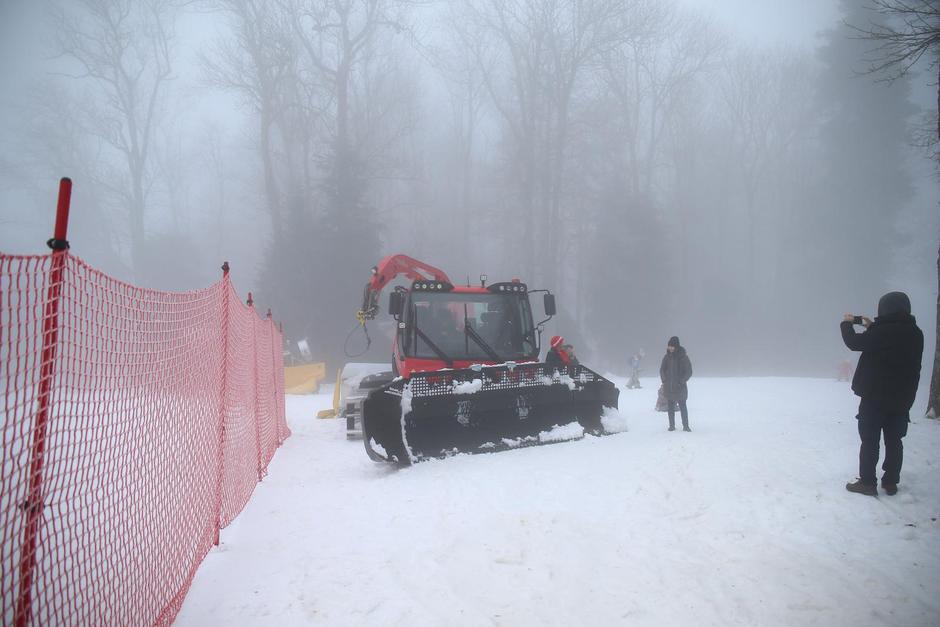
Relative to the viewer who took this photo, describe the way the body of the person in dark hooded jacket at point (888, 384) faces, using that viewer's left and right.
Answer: facing away from the viewer and to the left of the viewer

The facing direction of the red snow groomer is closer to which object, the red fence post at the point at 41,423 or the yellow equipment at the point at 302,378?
the red fence post

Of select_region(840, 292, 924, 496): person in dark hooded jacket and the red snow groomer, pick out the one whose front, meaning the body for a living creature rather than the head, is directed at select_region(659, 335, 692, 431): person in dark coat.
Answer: the person in dark hooded jacket

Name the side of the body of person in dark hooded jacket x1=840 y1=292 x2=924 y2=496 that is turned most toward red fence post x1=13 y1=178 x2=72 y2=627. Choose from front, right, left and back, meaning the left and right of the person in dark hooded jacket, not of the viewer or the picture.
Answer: left

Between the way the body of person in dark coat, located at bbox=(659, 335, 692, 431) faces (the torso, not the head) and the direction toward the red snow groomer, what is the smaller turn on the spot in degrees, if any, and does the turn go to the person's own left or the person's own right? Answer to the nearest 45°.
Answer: approximately 45° to the person's own right

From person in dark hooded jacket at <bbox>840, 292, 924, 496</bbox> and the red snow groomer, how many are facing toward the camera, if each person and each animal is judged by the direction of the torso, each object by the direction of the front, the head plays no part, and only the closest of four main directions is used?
1

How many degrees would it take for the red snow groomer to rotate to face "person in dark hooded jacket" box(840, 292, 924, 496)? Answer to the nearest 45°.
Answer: approximately 45° to its left

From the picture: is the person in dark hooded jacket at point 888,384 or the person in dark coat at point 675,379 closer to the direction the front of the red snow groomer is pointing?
the person in dark hooded jacket

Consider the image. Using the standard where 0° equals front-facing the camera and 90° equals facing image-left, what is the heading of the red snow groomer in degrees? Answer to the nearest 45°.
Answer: approximately 0°

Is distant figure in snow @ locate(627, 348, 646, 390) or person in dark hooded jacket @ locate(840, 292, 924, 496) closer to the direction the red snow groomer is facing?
the person in dark hooded jacket

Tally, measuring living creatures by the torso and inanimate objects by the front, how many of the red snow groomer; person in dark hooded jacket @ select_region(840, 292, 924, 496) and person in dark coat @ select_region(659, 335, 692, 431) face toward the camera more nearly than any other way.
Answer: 2
